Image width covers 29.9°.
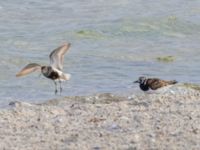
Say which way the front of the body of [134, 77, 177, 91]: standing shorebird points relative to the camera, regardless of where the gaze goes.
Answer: to the viewer's left
